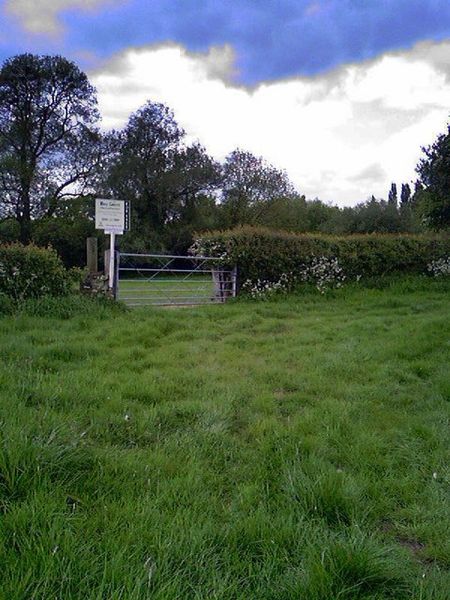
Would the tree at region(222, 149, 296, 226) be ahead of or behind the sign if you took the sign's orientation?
behind

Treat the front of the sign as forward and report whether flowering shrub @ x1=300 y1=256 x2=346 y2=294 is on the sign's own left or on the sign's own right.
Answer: on the sign's own left

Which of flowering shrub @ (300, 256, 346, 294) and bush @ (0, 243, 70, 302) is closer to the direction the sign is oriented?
the bush

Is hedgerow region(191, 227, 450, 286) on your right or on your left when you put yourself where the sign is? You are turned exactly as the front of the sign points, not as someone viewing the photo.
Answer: on your left

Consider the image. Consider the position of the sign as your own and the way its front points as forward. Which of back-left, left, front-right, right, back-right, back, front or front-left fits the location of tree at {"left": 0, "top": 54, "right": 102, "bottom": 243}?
back

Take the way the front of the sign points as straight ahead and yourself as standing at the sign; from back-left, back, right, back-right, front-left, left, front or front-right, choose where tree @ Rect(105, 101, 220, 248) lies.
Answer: back

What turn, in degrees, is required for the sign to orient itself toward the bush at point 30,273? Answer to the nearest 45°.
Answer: approximately 45° to its right

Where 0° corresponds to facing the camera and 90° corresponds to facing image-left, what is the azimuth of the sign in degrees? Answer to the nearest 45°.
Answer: approximately 0°
